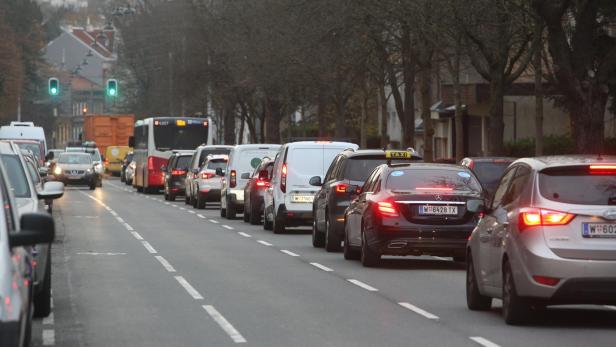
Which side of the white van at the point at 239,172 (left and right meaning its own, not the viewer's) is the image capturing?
back

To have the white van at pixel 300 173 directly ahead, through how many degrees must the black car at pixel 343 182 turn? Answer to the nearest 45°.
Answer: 0° — it already faces it

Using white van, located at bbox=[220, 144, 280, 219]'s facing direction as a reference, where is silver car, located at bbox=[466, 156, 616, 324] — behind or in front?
behind

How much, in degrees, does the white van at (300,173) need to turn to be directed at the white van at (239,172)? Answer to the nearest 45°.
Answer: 0° — it already faces it

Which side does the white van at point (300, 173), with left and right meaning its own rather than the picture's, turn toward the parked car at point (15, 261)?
back

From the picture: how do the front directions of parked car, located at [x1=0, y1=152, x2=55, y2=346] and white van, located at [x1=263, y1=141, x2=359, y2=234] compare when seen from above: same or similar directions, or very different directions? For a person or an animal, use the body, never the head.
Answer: very different directions

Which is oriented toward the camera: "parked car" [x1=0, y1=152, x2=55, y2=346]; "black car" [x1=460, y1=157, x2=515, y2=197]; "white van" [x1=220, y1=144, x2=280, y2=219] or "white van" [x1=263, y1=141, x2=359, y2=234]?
the parked car

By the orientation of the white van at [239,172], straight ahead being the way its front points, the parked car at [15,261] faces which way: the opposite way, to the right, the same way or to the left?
the opposite way

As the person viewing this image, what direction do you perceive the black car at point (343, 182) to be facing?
facing away from the viewer

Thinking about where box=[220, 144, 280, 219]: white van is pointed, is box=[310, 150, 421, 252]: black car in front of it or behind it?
behind

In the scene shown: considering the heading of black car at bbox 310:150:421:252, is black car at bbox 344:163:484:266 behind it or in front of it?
behind

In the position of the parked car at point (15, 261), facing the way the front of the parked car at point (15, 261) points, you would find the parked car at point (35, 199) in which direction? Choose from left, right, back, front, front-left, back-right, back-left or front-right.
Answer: back

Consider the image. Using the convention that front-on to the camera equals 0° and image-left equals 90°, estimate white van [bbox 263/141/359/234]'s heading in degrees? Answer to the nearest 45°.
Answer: approximately 180°

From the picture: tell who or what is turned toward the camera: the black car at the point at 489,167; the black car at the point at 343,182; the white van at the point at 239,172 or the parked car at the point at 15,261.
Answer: the parked car
